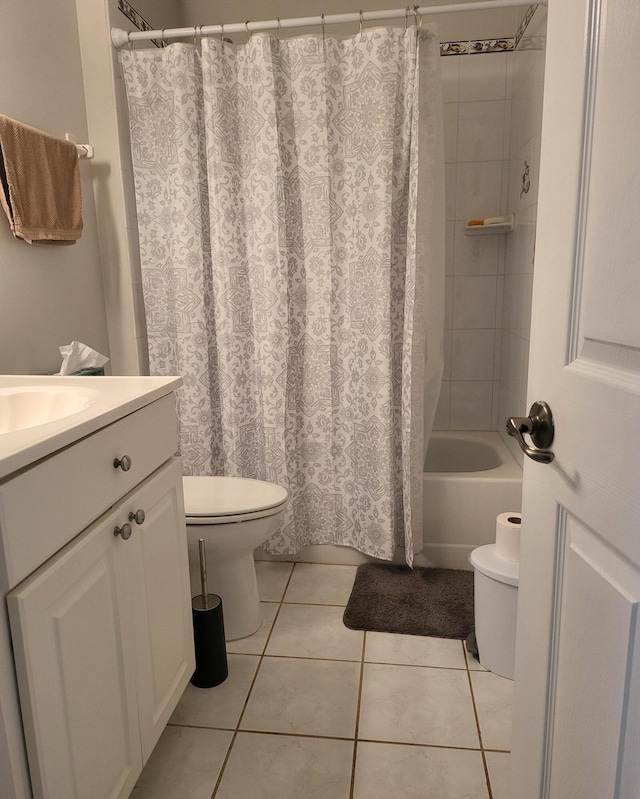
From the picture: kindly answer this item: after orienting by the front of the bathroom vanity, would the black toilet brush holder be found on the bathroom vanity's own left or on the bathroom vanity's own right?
on the bathroom vanity's own left

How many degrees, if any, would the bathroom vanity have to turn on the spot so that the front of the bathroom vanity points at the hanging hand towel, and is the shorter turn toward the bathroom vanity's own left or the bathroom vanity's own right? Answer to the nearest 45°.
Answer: approximately 135° to the bathroom vanity's own left

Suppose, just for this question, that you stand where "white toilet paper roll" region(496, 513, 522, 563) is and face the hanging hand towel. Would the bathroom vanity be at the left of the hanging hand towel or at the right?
left

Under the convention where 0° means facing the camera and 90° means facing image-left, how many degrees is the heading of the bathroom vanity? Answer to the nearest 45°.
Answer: approximately 315°

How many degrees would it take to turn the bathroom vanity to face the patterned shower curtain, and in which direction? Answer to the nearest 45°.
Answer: approximately 90° to its left

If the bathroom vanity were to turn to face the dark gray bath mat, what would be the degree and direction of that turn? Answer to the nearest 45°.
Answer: approximately 90° to its left
